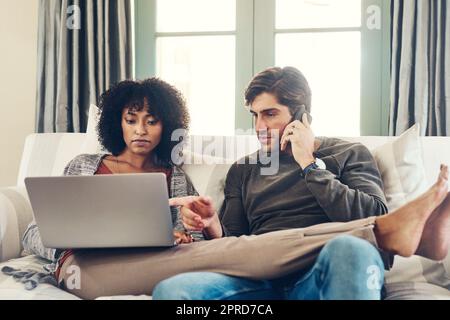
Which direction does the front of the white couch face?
toward the camera

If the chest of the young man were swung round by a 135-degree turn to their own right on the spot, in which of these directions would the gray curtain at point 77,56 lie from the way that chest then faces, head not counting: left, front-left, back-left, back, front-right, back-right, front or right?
front-left

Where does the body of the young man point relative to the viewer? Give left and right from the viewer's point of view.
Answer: facing the viewer and to the left of the viewer

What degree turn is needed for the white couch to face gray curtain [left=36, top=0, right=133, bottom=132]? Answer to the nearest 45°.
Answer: approximately 180°

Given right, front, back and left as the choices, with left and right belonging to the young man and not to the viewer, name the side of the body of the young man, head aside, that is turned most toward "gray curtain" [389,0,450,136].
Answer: back
